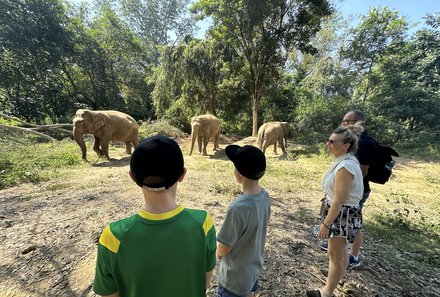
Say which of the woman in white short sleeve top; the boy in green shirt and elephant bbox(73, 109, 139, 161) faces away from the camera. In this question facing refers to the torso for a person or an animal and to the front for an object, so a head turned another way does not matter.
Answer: the boy in green shirt

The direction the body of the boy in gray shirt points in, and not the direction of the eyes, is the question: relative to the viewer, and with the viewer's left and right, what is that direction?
facing away from the viewer and to the left of the viewer

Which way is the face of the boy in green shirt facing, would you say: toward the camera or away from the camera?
away from the camera

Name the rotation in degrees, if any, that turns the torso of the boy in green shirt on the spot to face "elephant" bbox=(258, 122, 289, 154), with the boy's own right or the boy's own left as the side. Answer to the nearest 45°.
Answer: approximately 45° to the boy's own right

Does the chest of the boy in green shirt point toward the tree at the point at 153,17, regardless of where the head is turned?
yes

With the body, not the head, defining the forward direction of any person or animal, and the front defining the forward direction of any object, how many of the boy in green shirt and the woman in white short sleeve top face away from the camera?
1

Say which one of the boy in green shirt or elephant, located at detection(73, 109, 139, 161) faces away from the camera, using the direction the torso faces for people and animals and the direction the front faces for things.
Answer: the boy in green shirt

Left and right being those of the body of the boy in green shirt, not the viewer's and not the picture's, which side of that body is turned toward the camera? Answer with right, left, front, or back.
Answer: back

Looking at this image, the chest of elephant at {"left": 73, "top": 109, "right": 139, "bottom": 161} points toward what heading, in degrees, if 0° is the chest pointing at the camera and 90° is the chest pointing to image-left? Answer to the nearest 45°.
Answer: approximately 45°

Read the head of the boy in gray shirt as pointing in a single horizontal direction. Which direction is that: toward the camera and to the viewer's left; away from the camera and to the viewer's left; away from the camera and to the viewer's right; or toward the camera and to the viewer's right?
away from the camera and to the viewer's left

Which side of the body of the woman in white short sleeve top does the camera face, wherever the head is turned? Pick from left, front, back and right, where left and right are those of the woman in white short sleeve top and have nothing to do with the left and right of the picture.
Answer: left

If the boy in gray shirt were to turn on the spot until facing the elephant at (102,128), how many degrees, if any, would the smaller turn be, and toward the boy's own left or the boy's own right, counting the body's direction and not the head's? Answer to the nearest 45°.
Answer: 0° — they already face it
